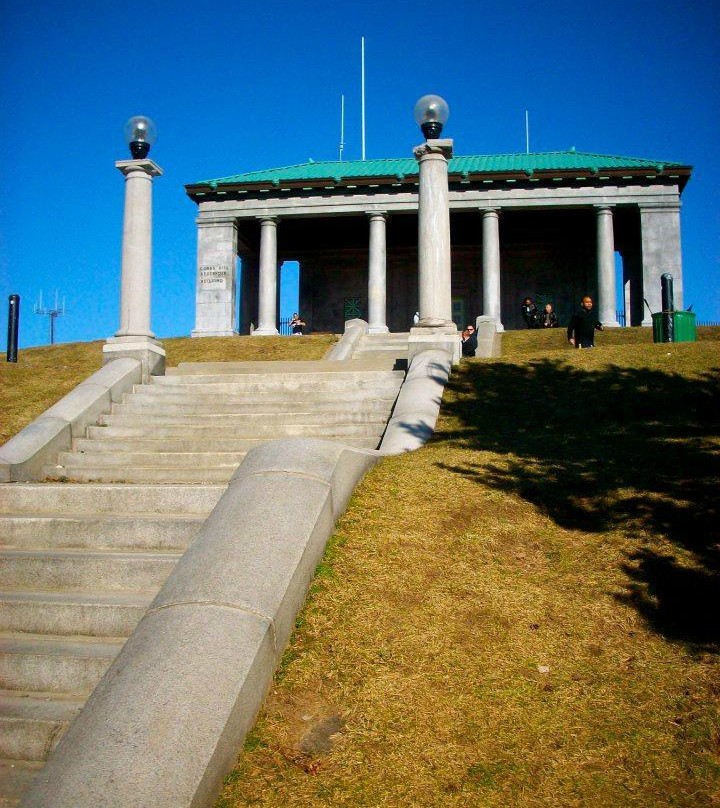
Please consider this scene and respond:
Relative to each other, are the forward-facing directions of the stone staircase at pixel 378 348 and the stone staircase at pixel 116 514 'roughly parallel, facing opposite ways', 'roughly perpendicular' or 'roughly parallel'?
roughly parallel

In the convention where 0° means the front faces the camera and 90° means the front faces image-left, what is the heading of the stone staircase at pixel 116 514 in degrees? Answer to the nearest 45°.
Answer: approximately 0°

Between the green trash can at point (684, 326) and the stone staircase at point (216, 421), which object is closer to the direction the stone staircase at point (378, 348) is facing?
the stone staircase

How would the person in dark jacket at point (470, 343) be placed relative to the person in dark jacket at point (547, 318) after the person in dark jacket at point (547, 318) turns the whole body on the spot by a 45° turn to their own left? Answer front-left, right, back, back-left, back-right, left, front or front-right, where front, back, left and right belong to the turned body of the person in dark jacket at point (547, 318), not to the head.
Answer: front-right

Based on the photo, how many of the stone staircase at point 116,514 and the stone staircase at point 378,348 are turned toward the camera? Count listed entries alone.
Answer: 2

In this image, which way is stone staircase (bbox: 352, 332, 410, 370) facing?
toward the camera

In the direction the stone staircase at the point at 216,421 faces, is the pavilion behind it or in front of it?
behind

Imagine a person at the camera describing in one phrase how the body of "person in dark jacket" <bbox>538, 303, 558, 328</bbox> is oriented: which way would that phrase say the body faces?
toward the camera

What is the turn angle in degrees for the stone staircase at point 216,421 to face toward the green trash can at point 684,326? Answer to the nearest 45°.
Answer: approximately 135° to its left

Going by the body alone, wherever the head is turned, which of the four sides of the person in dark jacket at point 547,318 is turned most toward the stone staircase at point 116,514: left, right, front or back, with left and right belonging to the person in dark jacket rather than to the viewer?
front
